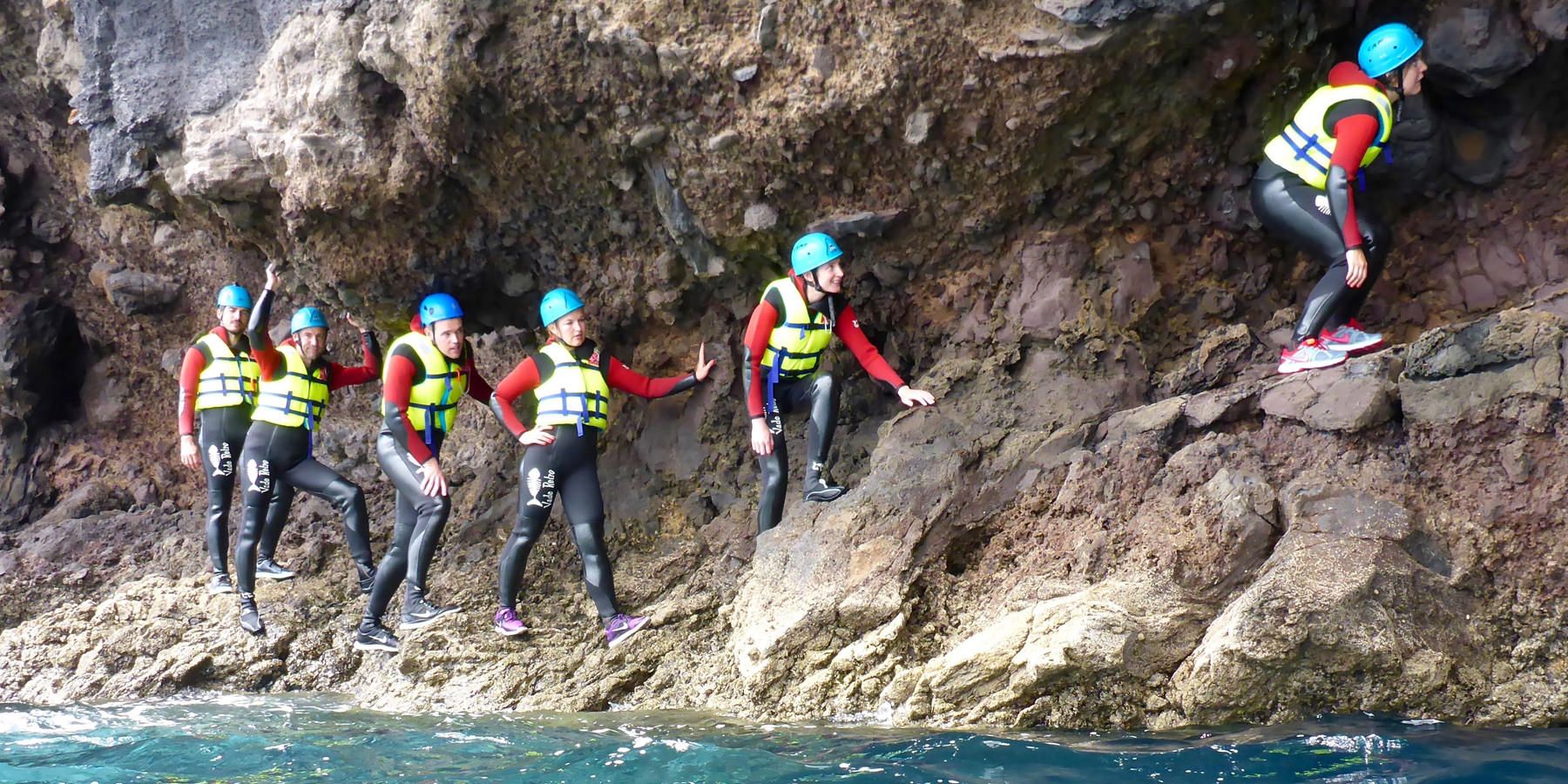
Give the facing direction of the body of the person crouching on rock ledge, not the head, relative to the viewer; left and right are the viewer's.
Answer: facing to the right of the viewer

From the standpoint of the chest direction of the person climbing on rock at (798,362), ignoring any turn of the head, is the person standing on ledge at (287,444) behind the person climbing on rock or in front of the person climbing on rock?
behind

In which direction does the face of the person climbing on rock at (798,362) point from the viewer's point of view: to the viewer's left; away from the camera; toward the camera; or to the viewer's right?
to the viewer's right

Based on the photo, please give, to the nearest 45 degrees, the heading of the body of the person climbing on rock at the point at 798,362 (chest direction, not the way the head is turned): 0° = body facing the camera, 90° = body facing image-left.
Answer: approximately 315°

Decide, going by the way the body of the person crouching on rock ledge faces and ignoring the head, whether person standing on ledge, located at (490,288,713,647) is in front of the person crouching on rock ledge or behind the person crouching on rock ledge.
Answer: behind

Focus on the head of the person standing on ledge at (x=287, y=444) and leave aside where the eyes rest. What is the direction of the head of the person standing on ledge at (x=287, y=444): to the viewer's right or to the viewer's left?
to the viewer's right

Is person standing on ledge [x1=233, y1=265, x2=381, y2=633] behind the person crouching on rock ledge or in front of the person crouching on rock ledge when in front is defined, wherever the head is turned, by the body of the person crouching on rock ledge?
behind

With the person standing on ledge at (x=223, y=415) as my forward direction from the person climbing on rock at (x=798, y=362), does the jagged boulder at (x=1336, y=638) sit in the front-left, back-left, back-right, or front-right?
back-left

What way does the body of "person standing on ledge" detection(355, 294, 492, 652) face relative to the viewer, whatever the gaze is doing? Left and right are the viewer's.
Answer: facing the viewer and to the right of the viewer

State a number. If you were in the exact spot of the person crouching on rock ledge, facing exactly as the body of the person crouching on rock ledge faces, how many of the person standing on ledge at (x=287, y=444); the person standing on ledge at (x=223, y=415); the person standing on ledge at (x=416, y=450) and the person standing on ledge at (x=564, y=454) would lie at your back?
4
